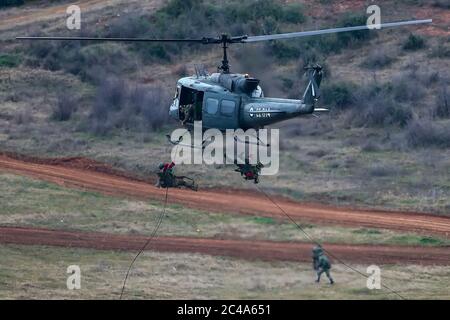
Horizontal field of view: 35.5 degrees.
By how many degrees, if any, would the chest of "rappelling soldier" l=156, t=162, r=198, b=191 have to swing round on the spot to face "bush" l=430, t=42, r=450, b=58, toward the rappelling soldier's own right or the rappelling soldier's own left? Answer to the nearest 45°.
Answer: approximately 45° to the rappelling soldier's own left

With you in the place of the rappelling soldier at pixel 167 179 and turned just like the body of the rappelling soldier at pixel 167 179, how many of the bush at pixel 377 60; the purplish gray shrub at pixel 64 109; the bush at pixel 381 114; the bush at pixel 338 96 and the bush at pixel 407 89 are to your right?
0

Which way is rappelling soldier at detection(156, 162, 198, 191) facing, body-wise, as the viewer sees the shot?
to the viewer's right

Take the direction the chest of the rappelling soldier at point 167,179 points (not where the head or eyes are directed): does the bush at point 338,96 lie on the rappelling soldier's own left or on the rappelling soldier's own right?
on the rappelling soldier's own left

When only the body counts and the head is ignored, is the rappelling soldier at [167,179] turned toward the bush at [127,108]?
no

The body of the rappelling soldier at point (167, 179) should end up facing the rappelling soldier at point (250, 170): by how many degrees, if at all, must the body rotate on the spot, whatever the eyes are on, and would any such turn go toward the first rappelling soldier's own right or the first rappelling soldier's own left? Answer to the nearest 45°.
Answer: approximately 45° to the first rappelling soldier's own right

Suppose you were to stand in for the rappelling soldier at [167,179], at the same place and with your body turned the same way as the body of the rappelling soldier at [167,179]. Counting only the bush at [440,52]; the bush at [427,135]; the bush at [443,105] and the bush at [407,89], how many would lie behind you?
0

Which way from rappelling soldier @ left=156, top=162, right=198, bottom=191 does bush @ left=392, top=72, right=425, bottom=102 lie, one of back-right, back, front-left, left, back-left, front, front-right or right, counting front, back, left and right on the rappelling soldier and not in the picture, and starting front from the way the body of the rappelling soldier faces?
front-left

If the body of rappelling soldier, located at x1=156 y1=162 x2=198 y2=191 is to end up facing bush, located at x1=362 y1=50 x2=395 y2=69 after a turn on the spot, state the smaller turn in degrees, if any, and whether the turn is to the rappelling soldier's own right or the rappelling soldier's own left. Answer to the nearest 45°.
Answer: approximately 45° to the rappelling soldier's own left
